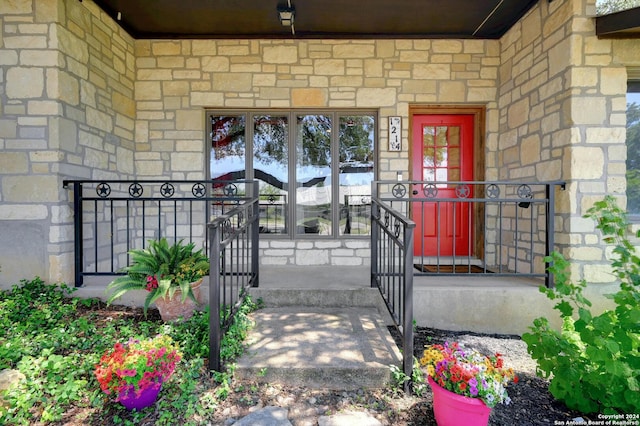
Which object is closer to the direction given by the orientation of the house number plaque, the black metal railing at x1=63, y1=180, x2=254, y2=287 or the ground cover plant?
the ground cover plant

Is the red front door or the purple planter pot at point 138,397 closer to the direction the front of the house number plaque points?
the purple planter pot

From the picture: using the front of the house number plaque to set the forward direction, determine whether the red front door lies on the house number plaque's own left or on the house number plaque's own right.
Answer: on the house number plaque's own left

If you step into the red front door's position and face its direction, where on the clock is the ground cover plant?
The ground cover plant is roughly at 1 o'clock from the red front door.

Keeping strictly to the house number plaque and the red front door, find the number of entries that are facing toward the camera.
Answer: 2

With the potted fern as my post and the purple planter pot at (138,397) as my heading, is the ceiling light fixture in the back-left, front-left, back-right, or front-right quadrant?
back-left
